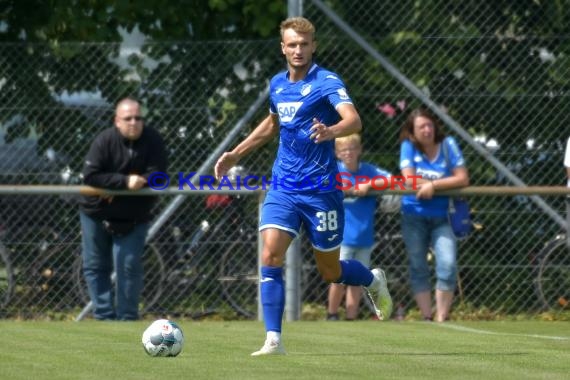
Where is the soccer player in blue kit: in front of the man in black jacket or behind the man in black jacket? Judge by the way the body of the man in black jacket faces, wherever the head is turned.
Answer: in front

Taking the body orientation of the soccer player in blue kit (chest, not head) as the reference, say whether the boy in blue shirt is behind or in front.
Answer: behind

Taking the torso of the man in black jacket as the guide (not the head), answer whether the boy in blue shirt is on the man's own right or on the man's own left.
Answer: on the man's own left

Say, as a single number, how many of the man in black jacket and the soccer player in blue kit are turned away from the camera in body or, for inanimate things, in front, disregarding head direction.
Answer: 0

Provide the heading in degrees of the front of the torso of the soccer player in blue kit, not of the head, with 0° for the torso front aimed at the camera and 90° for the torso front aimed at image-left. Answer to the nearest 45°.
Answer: approximately 45°

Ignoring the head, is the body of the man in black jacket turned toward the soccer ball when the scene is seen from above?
yes

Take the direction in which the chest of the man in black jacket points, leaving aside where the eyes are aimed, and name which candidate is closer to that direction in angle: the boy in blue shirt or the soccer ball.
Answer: the soccer ball

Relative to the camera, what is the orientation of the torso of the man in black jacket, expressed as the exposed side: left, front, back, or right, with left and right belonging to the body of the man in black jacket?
front

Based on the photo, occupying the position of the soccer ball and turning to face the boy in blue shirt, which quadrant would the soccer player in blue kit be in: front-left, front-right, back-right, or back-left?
front-right
